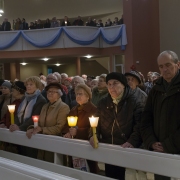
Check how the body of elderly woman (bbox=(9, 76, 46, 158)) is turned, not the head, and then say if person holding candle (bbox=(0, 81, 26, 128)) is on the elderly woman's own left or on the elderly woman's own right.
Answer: on the elderly woman's own right

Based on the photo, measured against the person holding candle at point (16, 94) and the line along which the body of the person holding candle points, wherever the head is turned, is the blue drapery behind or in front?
behind

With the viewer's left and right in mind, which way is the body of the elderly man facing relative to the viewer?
facing the viewer and to the left of the viewer

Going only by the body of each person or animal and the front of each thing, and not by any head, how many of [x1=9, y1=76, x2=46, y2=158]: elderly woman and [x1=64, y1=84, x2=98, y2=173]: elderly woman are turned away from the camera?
0

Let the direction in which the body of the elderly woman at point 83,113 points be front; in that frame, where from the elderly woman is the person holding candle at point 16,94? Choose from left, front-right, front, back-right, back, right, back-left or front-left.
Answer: right

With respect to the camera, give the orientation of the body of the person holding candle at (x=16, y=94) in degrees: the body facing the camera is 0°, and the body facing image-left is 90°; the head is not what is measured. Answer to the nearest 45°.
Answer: approximately 45°

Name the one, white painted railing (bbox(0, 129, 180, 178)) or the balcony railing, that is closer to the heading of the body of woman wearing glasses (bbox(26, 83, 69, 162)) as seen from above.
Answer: the white painted railing

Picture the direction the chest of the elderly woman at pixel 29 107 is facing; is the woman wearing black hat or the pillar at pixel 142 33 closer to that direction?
the woman wearing black hat

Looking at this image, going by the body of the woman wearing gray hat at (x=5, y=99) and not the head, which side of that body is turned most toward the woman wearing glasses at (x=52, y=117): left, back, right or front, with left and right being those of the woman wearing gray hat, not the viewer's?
left

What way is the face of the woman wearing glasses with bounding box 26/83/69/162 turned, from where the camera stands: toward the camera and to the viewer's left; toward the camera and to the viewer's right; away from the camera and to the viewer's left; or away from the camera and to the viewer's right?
toward the camera and to the viewer's left

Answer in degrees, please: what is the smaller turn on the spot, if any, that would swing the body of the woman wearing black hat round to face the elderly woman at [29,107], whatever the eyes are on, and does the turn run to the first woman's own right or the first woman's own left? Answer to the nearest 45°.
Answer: approximately 90° to the first woman's own right

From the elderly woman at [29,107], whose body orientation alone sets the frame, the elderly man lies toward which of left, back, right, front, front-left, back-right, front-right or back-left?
left

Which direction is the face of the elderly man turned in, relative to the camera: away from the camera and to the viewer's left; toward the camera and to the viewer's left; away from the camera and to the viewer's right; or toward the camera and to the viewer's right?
toward the camera and to the viewer's left
